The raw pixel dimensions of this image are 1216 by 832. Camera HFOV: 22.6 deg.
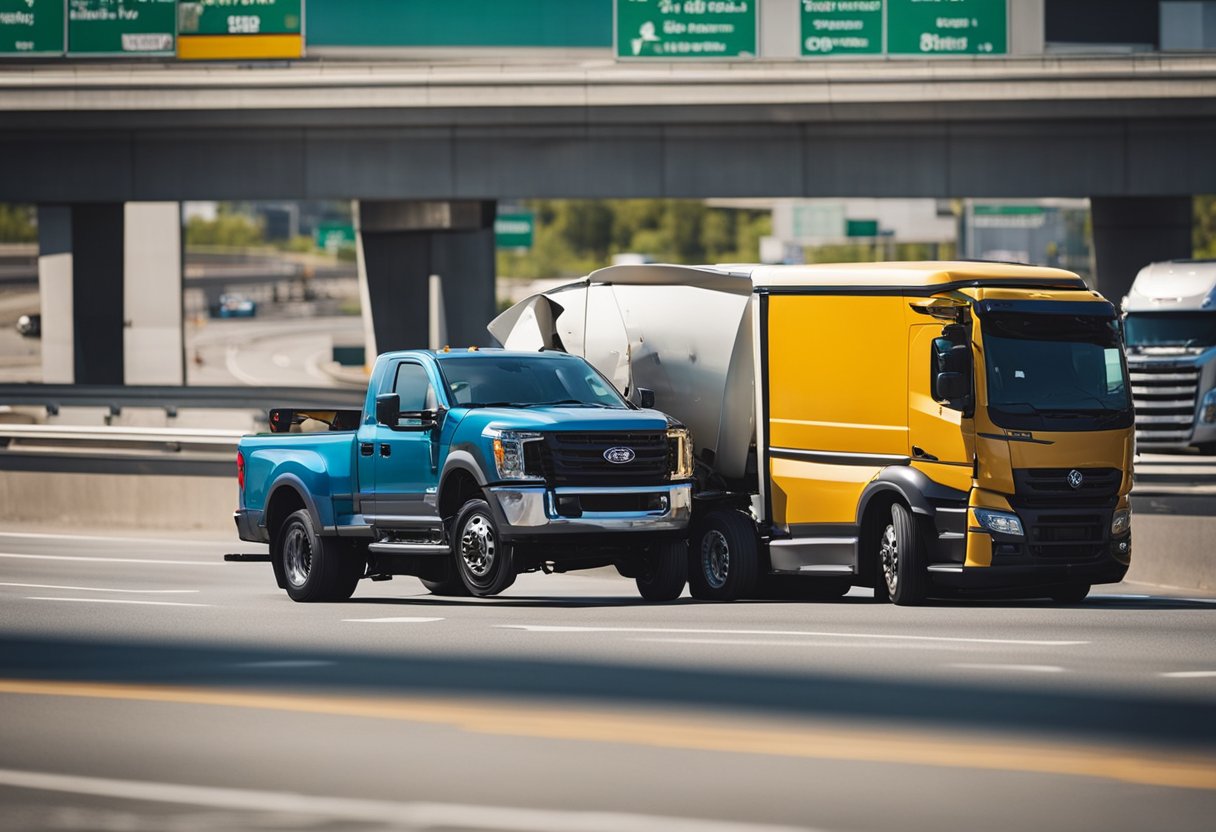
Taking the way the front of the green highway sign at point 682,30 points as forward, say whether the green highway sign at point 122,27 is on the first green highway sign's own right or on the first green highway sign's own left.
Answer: on the first green highway sign's own right

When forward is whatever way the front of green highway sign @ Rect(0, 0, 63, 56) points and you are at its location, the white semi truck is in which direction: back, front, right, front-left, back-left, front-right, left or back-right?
front-left

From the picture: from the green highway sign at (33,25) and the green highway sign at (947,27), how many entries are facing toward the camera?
2

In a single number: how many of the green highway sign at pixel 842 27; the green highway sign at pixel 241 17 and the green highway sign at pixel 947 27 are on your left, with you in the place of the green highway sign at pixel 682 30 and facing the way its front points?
2

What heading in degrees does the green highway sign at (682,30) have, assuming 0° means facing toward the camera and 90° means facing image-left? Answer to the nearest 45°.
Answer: approximately 0°

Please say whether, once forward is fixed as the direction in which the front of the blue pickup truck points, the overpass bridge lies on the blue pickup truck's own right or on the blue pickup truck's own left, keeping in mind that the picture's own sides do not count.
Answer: on the blue pickup truck's own left

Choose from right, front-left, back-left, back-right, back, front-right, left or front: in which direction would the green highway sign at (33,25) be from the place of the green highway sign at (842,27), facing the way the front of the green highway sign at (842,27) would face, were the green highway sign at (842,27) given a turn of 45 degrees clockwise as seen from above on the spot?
front-right

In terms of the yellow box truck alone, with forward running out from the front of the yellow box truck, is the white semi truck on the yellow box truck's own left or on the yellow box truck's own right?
on the yellow box truck's own left
